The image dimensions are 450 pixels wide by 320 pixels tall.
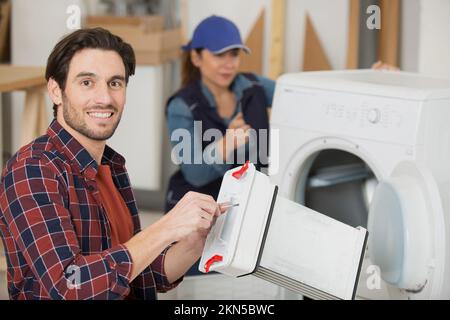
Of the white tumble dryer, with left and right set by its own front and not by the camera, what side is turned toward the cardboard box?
right

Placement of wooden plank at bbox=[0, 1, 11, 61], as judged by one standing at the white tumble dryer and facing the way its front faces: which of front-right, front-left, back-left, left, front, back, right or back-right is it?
right

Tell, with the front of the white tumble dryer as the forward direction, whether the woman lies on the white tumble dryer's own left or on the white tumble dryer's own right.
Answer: on the white tumble dryer's own right

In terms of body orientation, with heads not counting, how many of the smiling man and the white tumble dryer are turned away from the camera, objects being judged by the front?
0

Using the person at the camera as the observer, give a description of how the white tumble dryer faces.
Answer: facing the viewer and to the left of the viewer

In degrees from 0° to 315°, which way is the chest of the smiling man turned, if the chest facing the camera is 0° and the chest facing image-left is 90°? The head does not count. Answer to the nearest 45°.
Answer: approximately 315°

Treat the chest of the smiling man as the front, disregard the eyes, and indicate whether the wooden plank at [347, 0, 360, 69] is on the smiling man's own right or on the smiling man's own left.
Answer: on the smiling man's own left

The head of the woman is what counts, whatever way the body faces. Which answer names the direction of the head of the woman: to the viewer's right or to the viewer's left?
to the viewer's right

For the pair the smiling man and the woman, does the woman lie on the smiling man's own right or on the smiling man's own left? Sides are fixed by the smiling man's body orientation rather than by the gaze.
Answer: on the smiling man's own left

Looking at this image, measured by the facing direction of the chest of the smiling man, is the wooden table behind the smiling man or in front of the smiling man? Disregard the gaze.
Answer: behind

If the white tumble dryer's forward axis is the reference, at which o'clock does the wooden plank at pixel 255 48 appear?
The wooden plank is roughly at 4 o'clock from the white tumble dryer.
